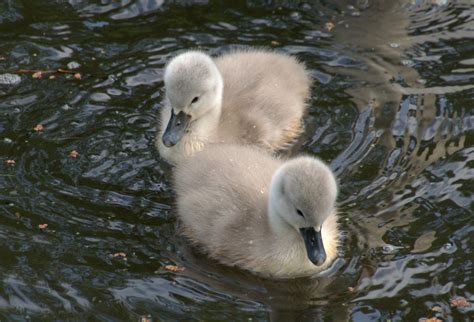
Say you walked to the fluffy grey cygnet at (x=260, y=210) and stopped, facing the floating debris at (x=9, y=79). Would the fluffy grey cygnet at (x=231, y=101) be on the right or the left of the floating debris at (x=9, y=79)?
right

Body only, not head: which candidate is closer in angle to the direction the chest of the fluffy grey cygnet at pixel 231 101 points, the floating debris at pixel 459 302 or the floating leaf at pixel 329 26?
the floating debris

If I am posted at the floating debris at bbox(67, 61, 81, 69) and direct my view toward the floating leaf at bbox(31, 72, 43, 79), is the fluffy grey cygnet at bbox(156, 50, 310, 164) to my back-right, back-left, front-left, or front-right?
back-left

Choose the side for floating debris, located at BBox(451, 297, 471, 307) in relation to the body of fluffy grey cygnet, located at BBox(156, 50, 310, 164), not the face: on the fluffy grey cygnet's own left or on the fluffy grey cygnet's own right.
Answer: on the fluffy grey cygnet's own left

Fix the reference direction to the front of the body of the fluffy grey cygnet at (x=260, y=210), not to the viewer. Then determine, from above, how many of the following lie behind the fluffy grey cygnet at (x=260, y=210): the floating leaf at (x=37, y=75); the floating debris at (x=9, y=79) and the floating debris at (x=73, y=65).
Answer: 3

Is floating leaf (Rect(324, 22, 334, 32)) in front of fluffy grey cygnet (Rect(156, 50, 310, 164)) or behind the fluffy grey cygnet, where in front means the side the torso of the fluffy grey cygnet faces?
behind

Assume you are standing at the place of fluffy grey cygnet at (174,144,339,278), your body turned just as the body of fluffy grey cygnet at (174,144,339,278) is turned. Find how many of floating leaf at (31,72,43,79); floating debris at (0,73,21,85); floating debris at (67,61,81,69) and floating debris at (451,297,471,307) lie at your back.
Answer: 3

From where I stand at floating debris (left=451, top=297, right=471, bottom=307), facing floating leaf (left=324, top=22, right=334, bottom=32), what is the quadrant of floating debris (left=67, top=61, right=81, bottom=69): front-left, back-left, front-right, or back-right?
front-left

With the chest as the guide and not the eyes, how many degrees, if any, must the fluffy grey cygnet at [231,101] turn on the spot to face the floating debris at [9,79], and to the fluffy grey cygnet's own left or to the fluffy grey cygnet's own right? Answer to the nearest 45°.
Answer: approximately 45° to the fluffy grey cygnet's own right

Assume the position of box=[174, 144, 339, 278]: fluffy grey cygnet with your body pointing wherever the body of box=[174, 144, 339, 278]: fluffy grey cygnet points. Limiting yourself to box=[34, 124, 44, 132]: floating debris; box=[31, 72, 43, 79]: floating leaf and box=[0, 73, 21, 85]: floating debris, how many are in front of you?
0

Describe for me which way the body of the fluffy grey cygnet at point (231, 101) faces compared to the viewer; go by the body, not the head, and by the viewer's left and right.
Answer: facing the viewer and to the left of the viewer

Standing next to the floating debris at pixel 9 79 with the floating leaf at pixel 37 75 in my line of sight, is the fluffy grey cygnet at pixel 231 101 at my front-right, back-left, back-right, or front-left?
front-right

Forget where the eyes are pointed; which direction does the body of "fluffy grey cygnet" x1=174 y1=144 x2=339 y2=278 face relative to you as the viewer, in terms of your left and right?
facing the viewer and to the right of the viewer

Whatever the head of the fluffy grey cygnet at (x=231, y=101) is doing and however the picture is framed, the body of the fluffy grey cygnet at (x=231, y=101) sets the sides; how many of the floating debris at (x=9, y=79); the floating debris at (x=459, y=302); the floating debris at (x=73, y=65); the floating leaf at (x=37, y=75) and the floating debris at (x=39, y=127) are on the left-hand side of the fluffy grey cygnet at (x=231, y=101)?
1

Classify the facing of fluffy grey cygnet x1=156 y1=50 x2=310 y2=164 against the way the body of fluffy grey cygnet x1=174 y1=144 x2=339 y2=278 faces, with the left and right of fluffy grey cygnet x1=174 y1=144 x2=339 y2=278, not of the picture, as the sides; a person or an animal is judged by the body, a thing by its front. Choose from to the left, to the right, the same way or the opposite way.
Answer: to the right
